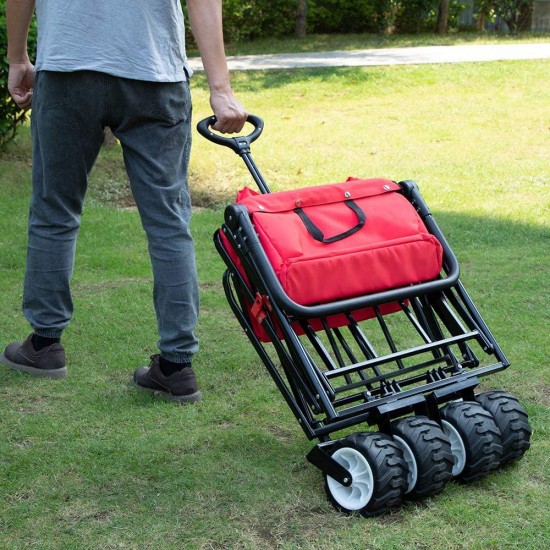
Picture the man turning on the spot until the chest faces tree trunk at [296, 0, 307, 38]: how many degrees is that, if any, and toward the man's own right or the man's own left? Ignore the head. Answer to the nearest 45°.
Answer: approximately 45° to the man's own right

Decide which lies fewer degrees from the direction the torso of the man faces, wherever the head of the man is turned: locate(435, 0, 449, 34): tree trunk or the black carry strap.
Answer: the tree trunk

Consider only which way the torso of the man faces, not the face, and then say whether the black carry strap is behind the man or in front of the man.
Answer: behind

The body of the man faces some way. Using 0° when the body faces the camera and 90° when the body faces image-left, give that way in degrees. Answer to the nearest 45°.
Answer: approximately 135°

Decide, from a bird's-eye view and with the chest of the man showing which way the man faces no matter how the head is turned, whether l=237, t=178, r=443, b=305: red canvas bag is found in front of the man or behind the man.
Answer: behind

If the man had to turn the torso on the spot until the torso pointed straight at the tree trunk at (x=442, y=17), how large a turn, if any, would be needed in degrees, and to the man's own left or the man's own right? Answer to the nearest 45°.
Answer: approximately 90° to the man's own right
